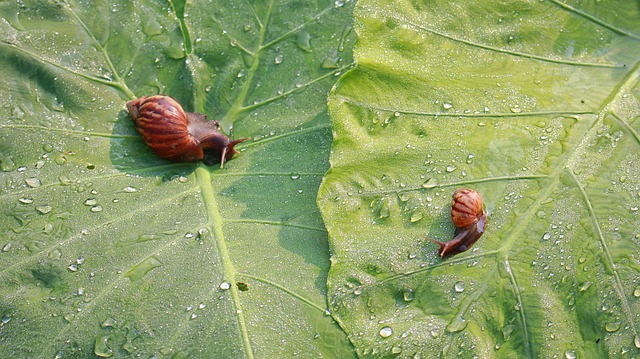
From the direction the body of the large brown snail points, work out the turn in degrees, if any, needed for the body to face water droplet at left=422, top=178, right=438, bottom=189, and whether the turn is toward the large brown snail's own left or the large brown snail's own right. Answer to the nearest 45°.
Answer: approximately 45° to the large brown snail's own left

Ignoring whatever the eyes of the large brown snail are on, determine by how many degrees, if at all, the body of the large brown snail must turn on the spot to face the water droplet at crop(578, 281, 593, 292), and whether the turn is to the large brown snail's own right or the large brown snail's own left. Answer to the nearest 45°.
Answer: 0° — it already faces it

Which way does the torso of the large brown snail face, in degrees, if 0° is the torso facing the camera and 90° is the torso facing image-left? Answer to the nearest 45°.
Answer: approximately 315°

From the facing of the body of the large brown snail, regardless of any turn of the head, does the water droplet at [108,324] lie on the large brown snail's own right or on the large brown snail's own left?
on the large brown snail's own right

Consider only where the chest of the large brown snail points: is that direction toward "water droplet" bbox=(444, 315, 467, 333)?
yes

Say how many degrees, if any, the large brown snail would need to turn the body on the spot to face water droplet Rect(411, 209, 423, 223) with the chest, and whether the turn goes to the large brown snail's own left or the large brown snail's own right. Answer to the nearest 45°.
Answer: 0° — it already faces it

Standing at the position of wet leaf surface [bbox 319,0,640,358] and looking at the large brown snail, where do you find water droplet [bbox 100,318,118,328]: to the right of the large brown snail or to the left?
left

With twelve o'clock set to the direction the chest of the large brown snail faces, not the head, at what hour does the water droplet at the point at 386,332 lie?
The water droplet is roughly at 12 o'clock from the large brown snail.
